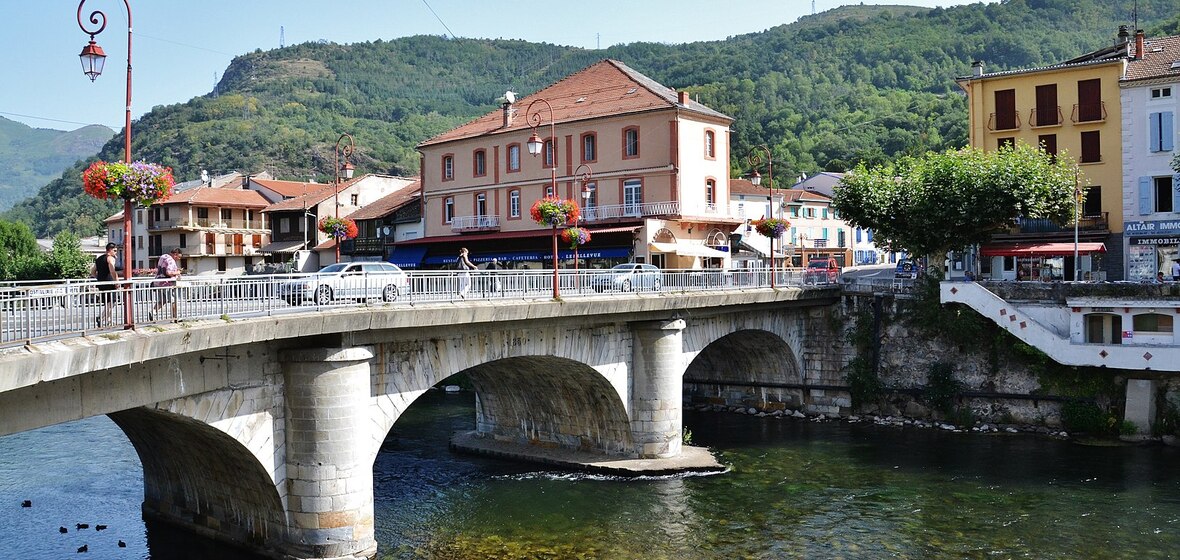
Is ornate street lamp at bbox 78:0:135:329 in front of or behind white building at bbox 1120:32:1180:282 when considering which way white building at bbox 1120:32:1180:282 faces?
in front

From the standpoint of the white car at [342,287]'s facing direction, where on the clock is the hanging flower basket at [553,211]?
The hanging flower basket is roughly at 6 o'clock from the white car.

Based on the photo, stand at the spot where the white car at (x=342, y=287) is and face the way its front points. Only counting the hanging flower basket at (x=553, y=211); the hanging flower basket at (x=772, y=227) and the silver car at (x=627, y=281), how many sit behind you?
3

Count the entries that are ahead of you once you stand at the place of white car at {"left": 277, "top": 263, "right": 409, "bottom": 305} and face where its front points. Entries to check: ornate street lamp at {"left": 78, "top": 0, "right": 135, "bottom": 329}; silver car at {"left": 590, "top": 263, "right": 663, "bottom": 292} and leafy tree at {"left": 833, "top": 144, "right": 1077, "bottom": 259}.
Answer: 1

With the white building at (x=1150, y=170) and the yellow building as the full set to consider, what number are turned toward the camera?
2

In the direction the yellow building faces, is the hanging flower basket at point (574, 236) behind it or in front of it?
in front

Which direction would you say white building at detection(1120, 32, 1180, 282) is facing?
toward the camera

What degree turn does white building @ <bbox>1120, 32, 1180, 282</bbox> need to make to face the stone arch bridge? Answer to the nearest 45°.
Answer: approximately 45° to its right

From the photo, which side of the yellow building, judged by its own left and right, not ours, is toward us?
front

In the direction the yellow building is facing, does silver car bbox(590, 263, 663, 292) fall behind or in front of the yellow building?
in front

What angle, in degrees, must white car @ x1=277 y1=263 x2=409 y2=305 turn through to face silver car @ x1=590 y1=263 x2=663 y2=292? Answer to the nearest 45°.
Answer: approximately 180°

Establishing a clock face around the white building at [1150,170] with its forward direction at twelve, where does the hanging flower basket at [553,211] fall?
The hanging flower basket is roughly at 1 o'clock from the white building.

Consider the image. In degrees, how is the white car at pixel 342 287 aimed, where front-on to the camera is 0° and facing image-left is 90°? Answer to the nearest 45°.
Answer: approximately 45°

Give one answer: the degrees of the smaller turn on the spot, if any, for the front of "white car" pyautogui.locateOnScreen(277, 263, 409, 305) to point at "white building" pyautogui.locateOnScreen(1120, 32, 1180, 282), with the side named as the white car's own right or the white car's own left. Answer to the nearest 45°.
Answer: approximately 135° to the white car's own left

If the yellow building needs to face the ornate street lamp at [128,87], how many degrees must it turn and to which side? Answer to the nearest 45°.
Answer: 0° — it already faces it
